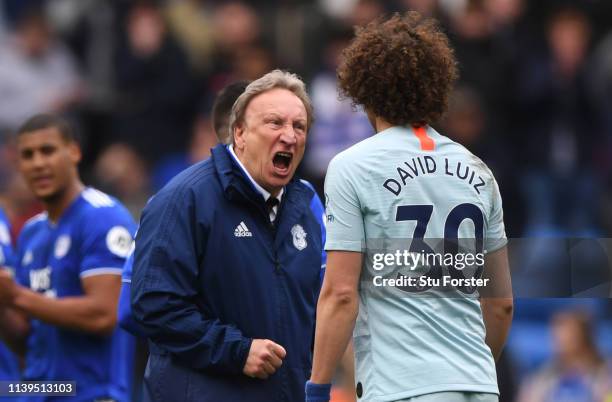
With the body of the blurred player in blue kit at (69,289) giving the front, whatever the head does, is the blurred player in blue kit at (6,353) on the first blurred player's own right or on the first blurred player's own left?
on the first blurred player's own right

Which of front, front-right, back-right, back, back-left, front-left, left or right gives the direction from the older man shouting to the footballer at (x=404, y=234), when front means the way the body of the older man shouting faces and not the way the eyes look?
front

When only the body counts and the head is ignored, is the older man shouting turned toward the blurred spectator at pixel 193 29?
no

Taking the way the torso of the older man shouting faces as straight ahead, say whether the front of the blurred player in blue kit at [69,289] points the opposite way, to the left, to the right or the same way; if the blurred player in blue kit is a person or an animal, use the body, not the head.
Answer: to the right

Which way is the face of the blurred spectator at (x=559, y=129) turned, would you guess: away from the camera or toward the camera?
toward the camera

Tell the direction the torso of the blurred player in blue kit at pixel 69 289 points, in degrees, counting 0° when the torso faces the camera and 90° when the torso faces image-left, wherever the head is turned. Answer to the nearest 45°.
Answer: approximately 45°

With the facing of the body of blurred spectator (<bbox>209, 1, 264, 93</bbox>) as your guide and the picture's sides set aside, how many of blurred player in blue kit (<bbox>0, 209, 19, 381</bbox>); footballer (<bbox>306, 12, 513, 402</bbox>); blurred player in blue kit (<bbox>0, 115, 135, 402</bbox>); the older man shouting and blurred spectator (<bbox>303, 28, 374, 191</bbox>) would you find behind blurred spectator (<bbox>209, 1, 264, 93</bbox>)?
0

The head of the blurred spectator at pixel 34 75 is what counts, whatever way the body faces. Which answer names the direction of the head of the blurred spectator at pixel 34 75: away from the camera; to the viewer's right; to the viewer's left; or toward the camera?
toward the camera

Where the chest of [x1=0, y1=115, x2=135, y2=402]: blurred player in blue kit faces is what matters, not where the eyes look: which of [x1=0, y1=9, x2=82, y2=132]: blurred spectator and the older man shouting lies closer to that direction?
the older man shouting

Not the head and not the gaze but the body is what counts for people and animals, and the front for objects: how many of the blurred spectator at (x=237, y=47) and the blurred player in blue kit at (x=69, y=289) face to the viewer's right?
0

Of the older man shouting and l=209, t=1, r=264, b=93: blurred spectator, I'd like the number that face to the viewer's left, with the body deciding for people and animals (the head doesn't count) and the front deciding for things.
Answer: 0

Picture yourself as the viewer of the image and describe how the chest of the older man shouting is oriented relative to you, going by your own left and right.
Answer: facing the viewer and to the right of the viewer

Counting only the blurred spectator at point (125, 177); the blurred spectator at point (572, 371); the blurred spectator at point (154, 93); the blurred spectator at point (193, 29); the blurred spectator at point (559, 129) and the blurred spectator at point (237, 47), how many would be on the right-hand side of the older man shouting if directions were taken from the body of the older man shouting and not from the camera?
0

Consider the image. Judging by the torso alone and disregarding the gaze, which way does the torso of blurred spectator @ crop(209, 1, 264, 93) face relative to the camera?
toward the camera

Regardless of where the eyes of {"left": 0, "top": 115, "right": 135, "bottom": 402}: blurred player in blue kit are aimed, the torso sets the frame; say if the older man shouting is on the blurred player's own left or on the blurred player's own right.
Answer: on the blurred player's own left

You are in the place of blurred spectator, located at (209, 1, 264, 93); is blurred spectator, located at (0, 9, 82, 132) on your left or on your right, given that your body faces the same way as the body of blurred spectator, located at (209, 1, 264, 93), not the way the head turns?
on your right
